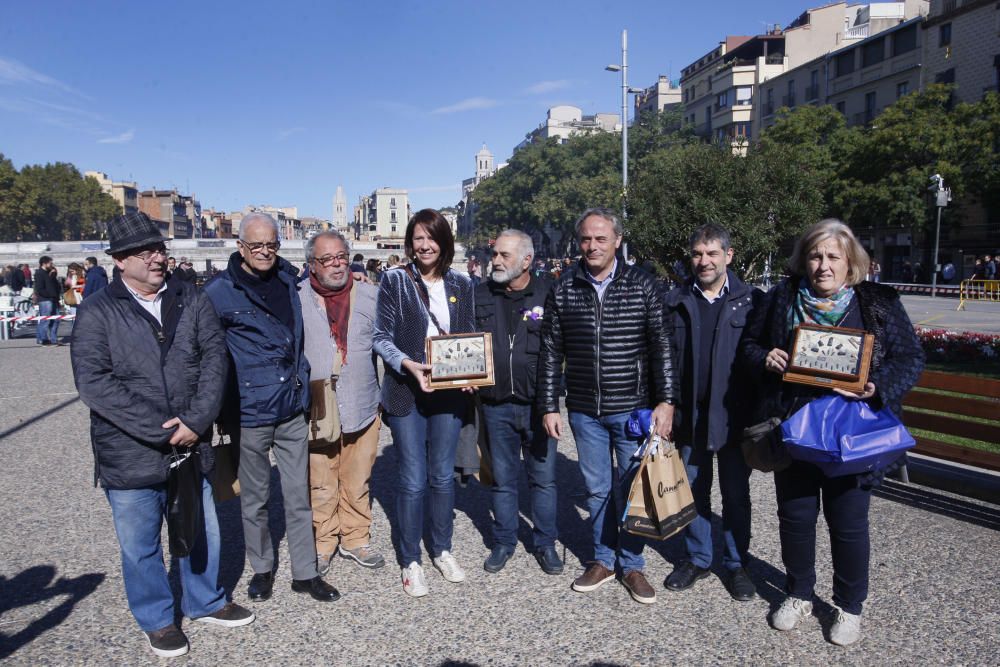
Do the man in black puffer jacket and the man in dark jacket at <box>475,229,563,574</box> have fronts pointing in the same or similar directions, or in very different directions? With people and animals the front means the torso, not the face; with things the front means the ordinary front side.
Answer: same or similar directions

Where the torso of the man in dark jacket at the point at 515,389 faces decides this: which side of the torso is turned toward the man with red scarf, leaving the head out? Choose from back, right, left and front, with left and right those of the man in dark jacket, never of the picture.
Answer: right

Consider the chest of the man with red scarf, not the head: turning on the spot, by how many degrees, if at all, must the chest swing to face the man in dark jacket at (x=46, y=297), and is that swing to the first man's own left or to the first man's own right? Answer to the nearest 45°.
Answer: approximately 135° to the first man's own right

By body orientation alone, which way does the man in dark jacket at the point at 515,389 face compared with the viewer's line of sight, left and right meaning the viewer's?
facing the viewer

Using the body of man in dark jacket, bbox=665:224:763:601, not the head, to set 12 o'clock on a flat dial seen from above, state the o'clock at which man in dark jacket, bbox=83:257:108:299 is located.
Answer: man in dark jacket, bbox=83:257:108:299 is roughly at 4 o'clock from man in dark jacket, bbox=665:224:763:601.

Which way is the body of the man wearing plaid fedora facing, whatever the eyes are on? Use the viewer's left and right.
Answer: facing the viewer and to the right of the viewer

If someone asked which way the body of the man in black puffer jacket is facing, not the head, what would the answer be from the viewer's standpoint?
toward the camera

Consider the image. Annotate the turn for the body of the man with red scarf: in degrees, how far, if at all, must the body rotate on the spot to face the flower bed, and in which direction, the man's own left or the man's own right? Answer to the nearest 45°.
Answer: approximately 135° to the man's own left

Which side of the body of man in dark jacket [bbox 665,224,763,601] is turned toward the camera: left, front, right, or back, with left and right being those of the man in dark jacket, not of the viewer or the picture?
front

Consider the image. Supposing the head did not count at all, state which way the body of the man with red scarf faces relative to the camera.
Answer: toward the camera

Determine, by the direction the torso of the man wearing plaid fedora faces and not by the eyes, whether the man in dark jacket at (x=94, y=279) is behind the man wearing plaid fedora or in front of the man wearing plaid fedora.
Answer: behind

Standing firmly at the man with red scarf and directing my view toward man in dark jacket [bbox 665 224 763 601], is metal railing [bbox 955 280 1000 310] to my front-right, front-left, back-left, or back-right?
front-left

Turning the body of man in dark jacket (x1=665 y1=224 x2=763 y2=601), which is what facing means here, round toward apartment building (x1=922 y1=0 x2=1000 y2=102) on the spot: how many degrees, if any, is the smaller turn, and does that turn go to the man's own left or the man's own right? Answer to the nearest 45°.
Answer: approximately 180°

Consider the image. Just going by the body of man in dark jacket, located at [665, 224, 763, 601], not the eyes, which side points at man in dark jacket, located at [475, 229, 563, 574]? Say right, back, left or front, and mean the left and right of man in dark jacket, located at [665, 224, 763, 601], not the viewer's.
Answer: right

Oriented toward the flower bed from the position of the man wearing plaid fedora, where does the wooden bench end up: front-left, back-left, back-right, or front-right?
front-right
